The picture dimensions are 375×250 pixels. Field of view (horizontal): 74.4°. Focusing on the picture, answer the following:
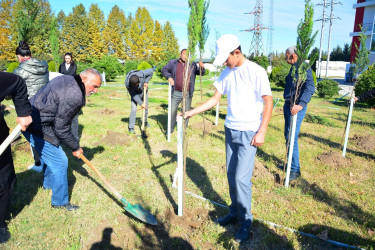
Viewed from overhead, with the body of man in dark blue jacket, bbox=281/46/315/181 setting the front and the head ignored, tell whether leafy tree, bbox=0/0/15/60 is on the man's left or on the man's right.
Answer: on the man's right

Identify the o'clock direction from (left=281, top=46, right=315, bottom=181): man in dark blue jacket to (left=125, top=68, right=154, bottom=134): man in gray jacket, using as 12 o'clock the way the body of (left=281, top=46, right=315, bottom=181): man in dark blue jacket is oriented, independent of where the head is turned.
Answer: (left=125, top=68, right=154, bottom=134): man in gray jacket is roughly at 2 o'clock from (left=281, top=46, right=315, bottom=181): man in dark blue jacket.

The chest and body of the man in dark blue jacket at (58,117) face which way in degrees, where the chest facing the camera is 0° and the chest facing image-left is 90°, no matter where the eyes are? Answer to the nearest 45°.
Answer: approximately 270°

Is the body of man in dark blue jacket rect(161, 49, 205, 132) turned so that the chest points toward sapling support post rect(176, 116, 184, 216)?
yes

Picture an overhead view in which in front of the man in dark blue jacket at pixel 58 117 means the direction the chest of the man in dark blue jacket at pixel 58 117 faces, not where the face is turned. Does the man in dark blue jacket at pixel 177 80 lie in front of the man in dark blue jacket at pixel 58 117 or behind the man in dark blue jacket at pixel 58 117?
in front

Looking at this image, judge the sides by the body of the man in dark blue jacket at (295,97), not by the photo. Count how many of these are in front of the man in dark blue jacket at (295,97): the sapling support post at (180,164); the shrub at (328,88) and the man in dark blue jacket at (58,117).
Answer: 2

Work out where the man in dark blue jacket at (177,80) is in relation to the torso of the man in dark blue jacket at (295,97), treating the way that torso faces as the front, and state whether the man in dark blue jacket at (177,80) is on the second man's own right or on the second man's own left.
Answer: on the second man's own right

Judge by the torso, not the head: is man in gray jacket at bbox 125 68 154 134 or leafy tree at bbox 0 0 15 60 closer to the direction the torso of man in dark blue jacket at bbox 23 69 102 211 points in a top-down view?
the man in gray jacket

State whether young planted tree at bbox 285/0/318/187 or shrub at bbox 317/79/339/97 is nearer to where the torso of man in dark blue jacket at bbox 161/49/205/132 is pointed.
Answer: the young planted tree

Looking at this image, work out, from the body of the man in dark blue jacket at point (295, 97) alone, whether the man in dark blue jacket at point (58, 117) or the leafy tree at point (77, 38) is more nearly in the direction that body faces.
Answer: the man in dark blue jacket

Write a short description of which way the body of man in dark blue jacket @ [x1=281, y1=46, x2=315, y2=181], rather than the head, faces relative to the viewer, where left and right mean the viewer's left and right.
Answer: facing the viewer and to the left of the viewer

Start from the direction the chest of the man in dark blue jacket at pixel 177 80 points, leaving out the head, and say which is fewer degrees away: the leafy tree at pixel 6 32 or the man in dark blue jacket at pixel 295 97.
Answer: the man in dark blue jacket

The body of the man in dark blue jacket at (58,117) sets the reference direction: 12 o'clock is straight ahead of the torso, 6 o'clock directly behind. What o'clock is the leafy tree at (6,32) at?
The leafy tree is roughly at 9 o'clock from the man in dark blue jacket.
